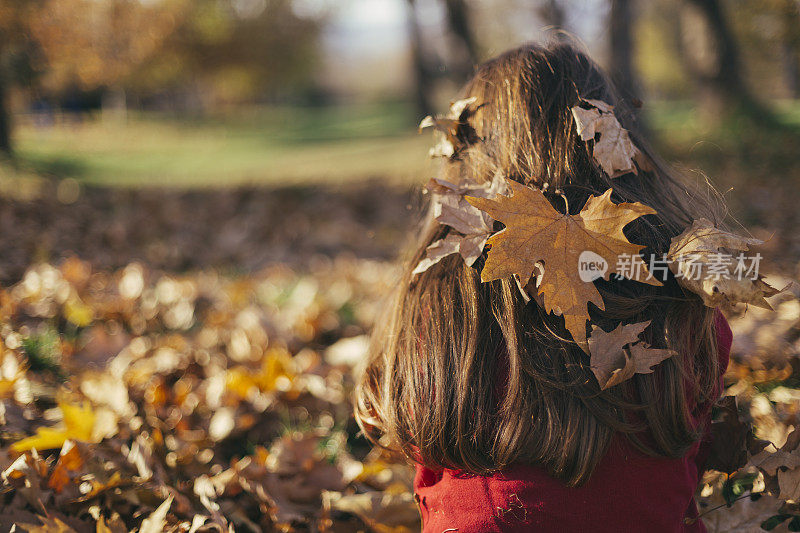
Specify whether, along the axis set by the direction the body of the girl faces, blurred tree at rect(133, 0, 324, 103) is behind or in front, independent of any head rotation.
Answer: in front

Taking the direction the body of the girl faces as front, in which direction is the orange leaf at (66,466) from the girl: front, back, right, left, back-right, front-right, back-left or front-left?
left

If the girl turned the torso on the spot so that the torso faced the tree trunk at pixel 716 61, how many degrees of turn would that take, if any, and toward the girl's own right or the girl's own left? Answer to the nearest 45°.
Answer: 0° — they already face it

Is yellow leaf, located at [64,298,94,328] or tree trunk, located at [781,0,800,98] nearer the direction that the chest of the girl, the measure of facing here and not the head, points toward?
the tree trunk

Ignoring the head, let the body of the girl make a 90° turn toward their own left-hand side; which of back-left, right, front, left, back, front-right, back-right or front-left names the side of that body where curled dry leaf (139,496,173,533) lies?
front

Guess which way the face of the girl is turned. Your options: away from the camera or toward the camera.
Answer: away from the camera

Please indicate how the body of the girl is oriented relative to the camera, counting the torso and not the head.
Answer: away from the camera

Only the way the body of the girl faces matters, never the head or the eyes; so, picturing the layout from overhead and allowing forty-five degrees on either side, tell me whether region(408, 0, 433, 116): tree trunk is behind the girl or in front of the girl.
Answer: in front
